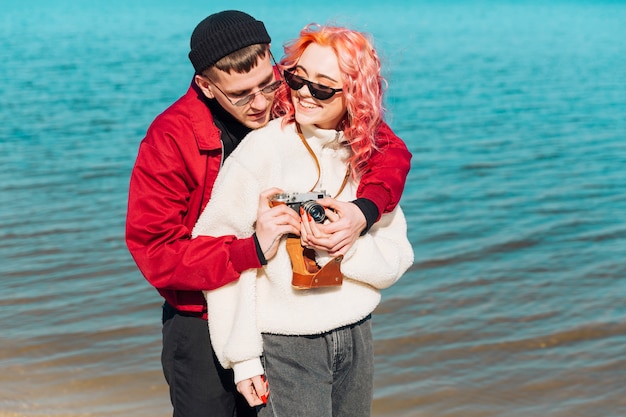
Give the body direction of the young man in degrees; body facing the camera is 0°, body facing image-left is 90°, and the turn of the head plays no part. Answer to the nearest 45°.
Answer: approximately 315°
